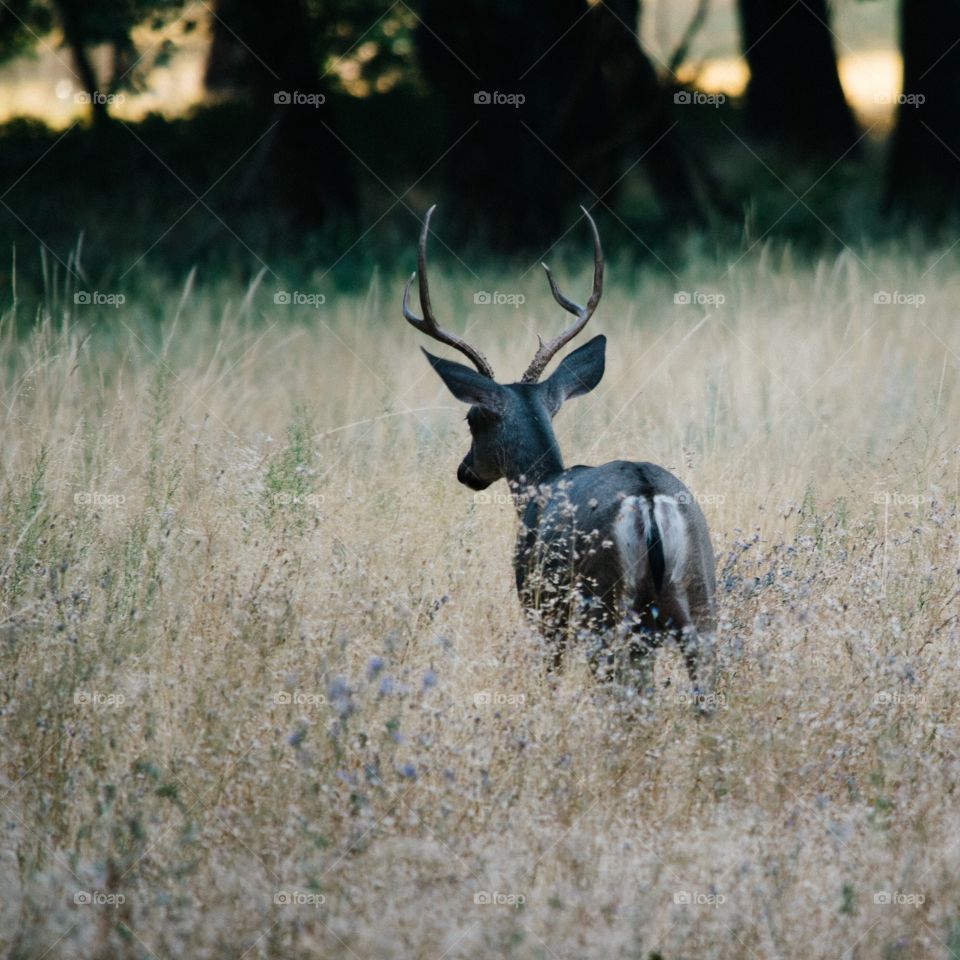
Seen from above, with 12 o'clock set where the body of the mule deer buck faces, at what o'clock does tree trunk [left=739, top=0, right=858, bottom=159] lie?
The tree trunk is roughly at 2 o'clock from the mule deer buck.

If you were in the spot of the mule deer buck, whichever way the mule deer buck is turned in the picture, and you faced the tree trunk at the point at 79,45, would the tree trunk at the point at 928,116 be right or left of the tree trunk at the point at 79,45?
right

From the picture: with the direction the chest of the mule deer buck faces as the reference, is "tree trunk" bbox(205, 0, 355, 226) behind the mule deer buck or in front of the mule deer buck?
in front

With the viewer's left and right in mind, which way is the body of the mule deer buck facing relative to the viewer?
facing away from the viewer and to the left of the viewer

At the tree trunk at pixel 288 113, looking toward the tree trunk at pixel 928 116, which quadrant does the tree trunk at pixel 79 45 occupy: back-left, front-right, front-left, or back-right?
back-left

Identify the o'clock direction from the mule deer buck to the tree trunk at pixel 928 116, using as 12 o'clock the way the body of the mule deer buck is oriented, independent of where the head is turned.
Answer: The tree trunk is roughly at 2 o'clock from the mule deer buck.
